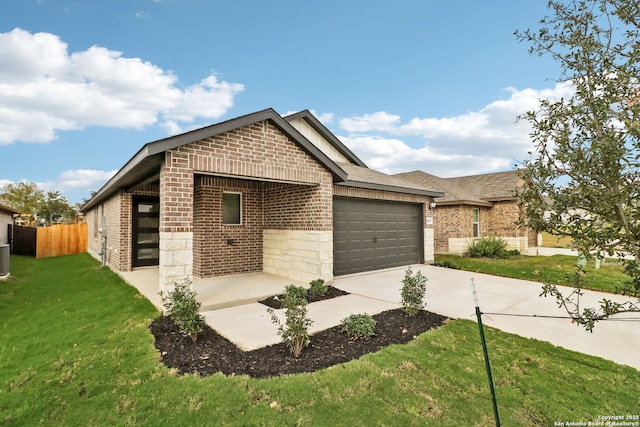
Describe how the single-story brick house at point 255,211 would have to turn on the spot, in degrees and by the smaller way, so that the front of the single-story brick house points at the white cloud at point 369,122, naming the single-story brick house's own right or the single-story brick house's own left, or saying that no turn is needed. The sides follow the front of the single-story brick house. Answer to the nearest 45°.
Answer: approximately 90° to the single-story brick house's own left

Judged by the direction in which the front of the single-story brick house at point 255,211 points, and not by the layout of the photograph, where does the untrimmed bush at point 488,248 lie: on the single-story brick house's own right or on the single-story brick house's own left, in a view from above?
on the single-story brick house's own left

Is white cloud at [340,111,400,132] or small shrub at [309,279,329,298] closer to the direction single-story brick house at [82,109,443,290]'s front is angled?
the small shrub

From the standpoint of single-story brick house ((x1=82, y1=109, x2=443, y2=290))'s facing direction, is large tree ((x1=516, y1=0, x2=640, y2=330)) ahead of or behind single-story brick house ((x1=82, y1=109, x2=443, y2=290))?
ahead

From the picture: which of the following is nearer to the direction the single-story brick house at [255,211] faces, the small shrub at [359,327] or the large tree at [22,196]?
the small shrub

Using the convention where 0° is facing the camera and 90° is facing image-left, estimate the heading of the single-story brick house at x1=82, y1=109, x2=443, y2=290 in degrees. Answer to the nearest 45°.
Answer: approximately 315°
